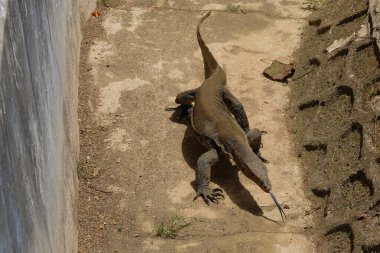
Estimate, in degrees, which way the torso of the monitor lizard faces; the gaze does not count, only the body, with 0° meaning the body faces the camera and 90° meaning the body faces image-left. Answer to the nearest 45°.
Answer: approximately 315°
